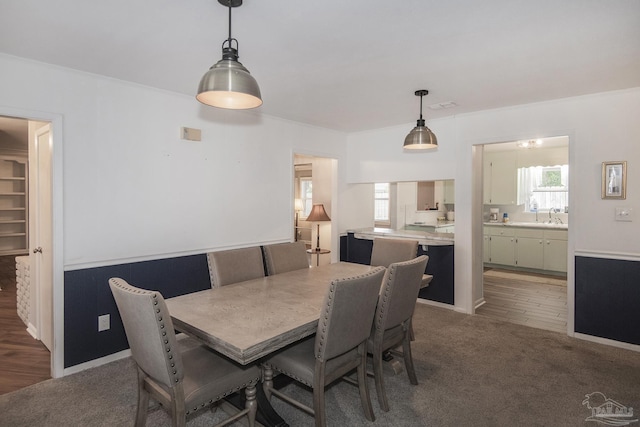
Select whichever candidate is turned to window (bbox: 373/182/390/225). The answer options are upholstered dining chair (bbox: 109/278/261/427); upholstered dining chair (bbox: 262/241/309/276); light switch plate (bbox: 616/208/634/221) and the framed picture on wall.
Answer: upholstered dining chair (bbox: 109/278/261/427)

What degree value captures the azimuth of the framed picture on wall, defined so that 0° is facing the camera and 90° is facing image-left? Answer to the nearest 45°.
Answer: approximately 0°

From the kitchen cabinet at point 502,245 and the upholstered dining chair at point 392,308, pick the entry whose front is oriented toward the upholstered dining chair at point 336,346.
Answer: the kitchen cabinet

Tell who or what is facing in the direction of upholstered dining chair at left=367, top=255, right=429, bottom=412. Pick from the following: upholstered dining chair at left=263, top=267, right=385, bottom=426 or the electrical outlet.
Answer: the electrical outlet

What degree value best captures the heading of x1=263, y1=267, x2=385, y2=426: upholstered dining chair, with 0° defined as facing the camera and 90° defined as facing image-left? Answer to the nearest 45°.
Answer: approximately 135°

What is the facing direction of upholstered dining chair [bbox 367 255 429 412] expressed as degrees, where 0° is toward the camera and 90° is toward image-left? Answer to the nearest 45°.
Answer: approximately 135°

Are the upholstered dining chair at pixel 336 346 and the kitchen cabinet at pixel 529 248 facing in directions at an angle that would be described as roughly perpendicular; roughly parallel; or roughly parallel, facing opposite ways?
roughly perpendicular

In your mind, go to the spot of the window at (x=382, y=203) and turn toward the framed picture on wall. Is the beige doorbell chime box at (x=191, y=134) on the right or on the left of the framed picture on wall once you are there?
right

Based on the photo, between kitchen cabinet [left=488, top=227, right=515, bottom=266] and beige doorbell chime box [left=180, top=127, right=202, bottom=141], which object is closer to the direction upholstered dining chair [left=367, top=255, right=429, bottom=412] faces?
the beige doorbell chime box
